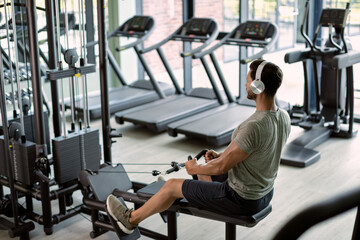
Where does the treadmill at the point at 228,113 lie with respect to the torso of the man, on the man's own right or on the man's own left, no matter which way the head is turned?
on the man's own right

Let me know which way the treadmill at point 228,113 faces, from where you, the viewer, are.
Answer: facing away from the viewer and to the right of the viewer

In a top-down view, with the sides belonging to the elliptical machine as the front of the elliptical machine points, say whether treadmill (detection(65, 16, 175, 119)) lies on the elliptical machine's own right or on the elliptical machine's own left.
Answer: on the elliptical machine's own left

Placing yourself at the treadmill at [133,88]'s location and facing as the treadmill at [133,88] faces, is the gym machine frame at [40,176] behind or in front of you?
behind

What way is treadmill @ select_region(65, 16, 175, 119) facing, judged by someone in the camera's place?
facing away from the viewer and to the right of the viewer

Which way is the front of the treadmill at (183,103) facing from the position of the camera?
facing away from the viewer and to the right of the viewer

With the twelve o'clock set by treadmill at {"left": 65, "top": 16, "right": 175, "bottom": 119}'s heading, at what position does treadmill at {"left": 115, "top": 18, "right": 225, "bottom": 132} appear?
treadmill at {"left": 115, "top": 18, "right": 225, "bottom": 132} is roughly at 3 o'clock from treadmill at {"left": 65, "top": 16, "right": 175, "bottom": 119}.

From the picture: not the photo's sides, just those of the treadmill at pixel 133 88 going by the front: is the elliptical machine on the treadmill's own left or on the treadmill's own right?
on the treadmill's own right

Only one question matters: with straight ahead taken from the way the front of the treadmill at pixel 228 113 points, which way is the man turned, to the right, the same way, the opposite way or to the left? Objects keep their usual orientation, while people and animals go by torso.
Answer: to the left

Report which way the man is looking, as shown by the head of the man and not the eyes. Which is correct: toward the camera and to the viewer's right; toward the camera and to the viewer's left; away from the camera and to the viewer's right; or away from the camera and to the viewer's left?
away from the camera and to the viewer's left

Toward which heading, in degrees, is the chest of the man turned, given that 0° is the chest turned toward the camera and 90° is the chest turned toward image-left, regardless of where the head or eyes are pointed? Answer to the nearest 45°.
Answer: approximately 135°
